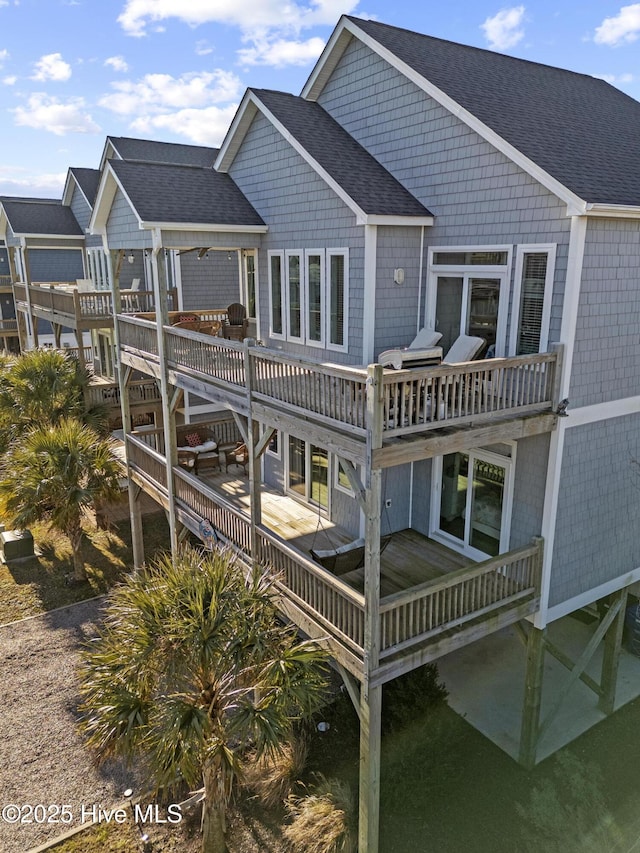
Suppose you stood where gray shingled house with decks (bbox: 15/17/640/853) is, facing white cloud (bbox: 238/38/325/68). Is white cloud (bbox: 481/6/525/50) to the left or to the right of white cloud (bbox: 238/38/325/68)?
right

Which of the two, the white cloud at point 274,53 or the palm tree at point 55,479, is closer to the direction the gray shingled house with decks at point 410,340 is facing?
the palm tree

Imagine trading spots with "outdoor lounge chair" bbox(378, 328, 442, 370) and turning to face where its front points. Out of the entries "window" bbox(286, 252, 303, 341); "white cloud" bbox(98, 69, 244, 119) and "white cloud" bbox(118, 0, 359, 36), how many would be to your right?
3

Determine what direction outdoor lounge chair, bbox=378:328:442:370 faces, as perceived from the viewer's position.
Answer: facing the viewer and to the left of the viewer

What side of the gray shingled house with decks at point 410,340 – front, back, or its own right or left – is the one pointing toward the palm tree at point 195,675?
front

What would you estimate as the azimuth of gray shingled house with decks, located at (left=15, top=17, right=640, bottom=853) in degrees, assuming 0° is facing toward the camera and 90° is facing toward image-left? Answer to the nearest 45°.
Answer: approximately 45°

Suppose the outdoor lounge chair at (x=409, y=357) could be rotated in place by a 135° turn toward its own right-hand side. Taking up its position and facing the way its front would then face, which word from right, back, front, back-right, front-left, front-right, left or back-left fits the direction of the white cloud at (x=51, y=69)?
front-left

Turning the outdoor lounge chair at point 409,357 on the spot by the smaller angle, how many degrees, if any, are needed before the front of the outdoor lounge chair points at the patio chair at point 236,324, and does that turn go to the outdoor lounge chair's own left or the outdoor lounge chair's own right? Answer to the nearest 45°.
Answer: approximately 90° to the outdoor lounge chair's own right

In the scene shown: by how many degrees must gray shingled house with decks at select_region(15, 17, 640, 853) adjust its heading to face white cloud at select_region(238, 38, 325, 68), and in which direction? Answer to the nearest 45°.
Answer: approximately 135° to its right

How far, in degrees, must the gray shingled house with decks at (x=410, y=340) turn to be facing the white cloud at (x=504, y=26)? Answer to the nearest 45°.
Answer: approximately 135° to its right

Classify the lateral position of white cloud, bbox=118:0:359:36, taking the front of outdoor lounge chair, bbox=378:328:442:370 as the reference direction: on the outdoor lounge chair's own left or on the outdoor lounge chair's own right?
on the outdoor lounge chair's own right

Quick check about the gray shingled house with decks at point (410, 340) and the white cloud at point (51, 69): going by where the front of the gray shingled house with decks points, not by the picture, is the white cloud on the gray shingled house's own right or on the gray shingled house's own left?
on the gray shingled house's own right
